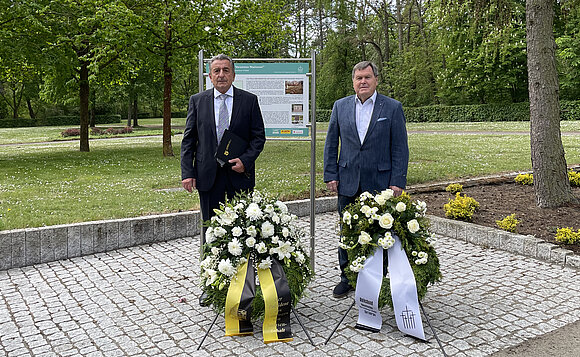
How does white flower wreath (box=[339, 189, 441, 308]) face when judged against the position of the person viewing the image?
facing the viewer

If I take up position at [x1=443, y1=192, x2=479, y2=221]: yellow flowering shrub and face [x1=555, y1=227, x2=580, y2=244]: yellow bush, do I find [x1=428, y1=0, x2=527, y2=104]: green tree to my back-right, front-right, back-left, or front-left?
back-left

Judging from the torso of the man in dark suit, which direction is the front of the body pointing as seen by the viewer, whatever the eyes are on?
toward the camera

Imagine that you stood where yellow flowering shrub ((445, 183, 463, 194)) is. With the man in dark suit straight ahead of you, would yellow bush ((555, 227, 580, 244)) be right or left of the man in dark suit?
left

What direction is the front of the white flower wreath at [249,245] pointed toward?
toward the camera

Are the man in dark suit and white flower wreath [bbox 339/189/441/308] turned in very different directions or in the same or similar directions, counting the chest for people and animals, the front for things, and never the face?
same or similar directions

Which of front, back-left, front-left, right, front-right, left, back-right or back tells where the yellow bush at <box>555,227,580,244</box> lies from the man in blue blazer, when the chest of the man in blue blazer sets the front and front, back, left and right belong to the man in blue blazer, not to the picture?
back-left

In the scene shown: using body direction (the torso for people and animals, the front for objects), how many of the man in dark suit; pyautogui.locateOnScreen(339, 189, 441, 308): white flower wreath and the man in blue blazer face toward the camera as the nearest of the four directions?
3

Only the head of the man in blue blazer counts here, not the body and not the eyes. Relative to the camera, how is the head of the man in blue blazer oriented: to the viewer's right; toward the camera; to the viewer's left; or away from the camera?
toward the camera

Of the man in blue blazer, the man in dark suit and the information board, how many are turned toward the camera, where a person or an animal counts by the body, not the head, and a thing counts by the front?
3

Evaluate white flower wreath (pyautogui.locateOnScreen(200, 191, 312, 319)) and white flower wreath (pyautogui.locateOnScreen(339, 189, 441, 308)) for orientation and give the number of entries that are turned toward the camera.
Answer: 2

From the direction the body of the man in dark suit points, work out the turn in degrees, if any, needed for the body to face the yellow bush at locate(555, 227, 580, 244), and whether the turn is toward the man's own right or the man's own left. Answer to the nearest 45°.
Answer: approximately 90° to the man's own left

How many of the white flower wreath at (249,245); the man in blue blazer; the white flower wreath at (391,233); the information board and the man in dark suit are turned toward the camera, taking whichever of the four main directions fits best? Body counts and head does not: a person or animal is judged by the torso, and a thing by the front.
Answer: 5
